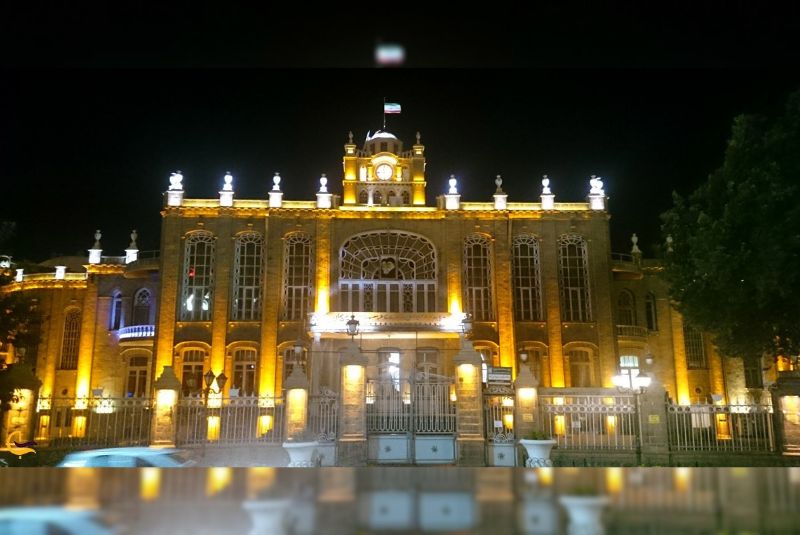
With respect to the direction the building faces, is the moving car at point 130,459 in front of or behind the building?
in front

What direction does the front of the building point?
toward the camera

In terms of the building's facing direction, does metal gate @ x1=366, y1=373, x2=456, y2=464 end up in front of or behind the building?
in front

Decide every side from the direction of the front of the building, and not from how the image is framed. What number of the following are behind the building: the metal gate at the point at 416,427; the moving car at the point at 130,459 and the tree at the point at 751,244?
0

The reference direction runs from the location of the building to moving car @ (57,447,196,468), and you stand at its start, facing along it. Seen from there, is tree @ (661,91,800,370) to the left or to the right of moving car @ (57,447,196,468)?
left

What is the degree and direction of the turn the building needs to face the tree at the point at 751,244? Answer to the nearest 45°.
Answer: approximately 45° to its left

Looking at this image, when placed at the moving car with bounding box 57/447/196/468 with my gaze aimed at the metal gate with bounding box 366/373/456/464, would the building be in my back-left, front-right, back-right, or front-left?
front-left

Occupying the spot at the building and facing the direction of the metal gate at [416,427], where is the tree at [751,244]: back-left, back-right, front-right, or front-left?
front-left
